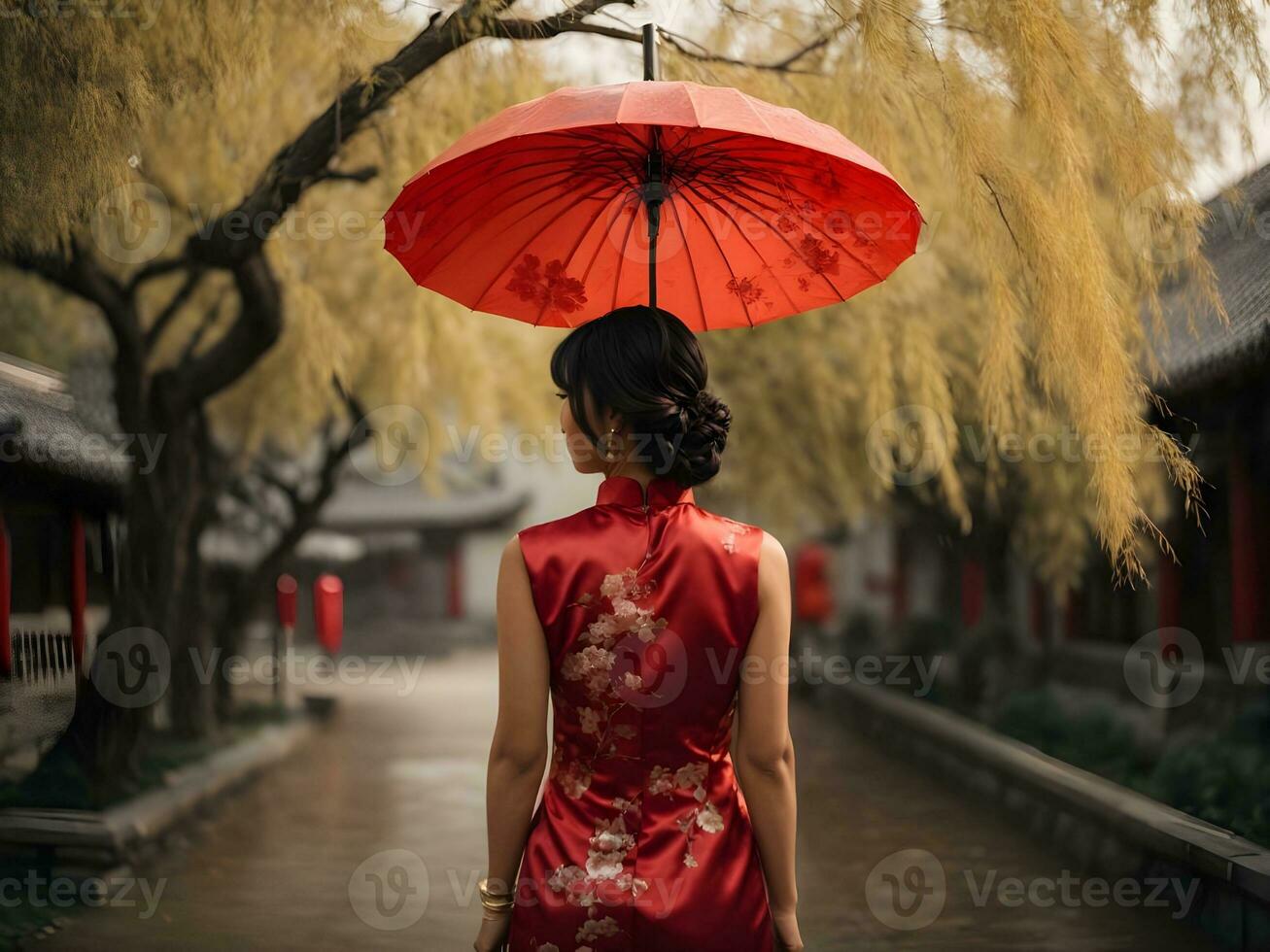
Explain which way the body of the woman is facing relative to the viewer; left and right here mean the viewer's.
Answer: facing away from the viewer

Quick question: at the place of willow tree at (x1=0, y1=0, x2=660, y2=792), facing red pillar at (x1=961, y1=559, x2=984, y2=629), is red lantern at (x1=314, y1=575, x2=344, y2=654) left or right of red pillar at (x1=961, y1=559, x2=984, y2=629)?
left

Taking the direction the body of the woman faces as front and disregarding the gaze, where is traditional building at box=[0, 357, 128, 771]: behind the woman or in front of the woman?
in front

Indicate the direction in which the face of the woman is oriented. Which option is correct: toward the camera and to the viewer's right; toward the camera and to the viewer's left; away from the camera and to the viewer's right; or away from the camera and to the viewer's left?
away from the camera and to the viewer's left

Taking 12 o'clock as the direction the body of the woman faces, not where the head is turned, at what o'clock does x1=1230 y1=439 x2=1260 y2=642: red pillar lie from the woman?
The red pillar is roughly at 1 o'clock from the woman.

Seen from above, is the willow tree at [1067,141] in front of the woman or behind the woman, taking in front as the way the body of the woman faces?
in front

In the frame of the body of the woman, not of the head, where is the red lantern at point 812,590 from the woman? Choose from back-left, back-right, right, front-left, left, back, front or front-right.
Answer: front

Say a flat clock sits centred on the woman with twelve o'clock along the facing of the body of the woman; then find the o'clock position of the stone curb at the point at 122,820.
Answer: The stone curb is roughly at 11 o'clock from the woman.
